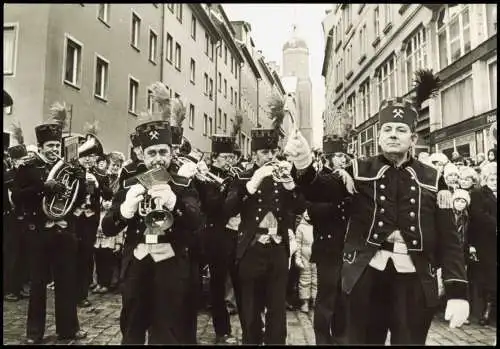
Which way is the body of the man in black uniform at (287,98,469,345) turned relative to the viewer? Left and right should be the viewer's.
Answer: facing the viewer

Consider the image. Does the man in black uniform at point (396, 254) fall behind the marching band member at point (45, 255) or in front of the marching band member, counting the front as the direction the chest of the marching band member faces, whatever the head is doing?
in front

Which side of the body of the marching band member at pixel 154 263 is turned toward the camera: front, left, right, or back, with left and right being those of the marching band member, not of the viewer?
front

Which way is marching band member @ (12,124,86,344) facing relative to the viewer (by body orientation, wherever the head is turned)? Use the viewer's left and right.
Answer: facing the viewer and to the right of the viewer

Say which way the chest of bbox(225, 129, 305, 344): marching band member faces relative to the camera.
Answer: toward the camera

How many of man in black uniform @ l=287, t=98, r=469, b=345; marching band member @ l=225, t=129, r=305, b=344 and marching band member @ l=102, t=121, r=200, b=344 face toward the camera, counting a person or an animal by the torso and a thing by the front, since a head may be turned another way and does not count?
3

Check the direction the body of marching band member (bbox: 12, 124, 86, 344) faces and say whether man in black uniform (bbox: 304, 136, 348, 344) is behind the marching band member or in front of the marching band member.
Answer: in front

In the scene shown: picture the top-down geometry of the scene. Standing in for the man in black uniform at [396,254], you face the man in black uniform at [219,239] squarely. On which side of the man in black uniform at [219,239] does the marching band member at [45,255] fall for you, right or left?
left

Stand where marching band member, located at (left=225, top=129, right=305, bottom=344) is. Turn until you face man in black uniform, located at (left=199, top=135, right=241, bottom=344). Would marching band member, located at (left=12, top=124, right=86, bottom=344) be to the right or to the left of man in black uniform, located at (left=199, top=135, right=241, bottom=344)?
left
